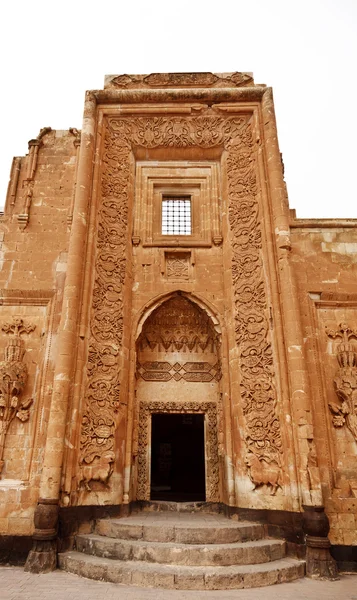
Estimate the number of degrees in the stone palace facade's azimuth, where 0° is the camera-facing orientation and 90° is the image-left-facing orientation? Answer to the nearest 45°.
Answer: approximately 0°
